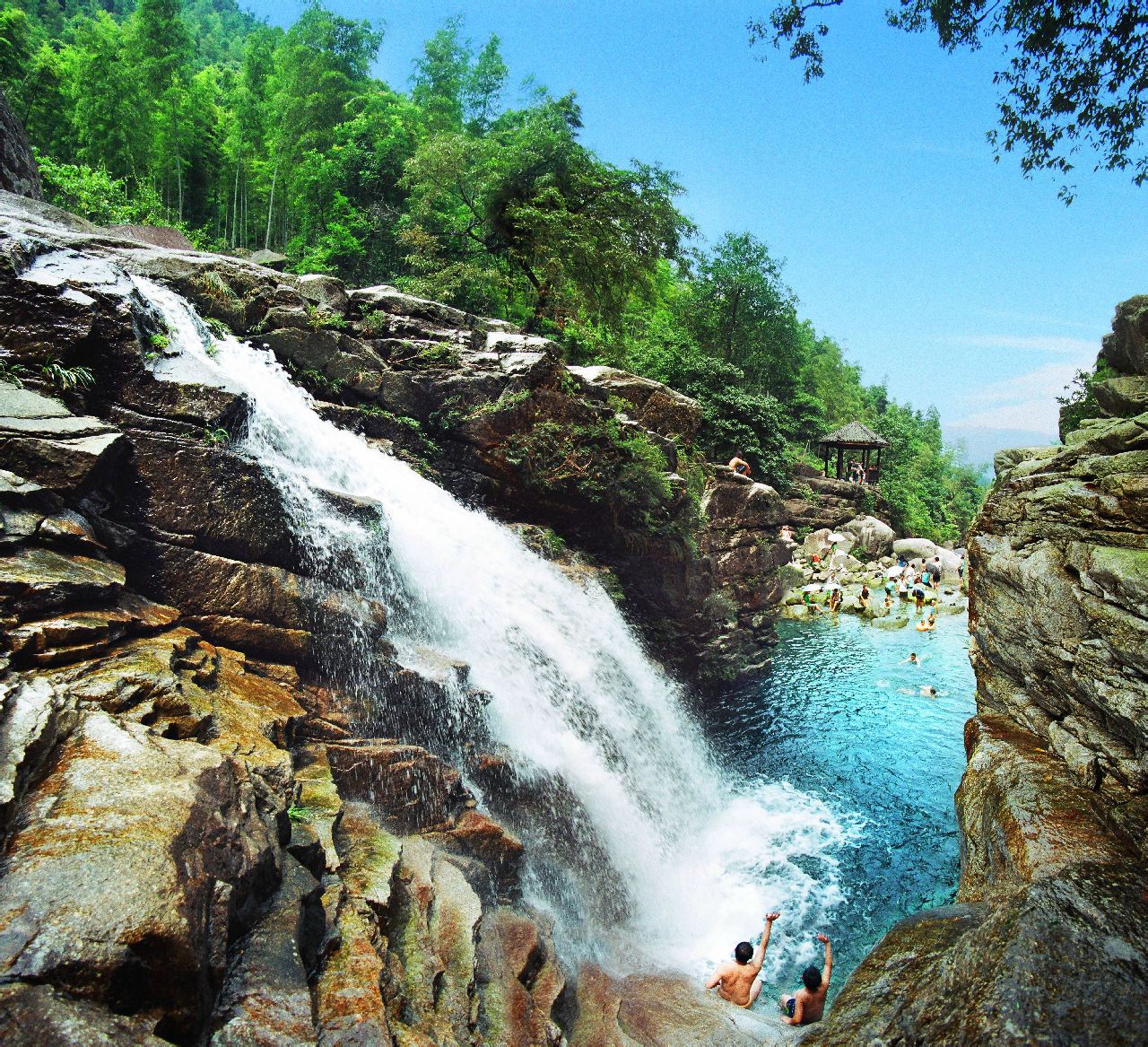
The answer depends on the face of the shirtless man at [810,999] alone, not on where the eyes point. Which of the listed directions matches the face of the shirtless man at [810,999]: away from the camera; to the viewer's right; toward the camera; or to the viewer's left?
away from the camera

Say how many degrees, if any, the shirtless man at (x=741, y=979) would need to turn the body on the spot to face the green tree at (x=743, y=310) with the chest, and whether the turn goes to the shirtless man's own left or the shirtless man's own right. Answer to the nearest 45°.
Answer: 0° — they already face it

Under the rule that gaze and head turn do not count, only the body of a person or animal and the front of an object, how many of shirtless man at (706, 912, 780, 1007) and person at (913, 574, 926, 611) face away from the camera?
1

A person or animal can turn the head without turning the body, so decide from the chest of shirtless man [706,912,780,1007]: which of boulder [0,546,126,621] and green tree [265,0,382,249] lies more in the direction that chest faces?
the green tree

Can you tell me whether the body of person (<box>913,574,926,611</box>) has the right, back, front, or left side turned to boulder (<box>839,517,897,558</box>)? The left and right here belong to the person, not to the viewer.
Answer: back

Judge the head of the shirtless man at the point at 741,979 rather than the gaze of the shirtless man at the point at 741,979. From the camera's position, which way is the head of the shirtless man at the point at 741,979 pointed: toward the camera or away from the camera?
away from the camera

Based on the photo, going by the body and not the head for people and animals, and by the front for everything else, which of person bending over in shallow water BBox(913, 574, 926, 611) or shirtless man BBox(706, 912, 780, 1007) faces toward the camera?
the person bending over in shallow water

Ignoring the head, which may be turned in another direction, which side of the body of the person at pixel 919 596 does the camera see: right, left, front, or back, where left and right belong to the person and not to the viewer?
front

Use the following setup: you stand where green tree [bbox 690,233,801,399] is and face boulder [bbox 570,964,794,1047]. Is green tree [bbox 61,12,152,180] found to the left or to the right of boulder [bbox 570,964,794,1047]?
right

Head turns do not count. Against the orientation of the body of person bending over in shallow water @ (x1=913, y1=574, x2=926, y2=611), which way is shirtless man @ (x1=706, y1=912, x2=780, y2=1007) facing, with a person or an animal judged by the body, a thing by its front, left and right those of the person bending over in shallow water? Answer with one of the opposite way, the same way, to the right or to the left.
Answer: the opposite way

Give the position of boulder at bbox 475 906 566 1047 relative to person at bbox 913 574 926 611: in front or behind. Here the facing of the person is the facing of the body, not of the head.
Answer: in front

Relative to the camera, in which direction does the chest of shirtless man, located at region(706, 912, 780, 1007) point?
away from the camera

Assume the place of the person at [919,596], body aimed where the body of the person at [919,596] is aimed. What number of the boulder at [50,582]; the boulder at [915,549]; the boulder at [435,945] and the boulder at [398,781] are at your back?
1
